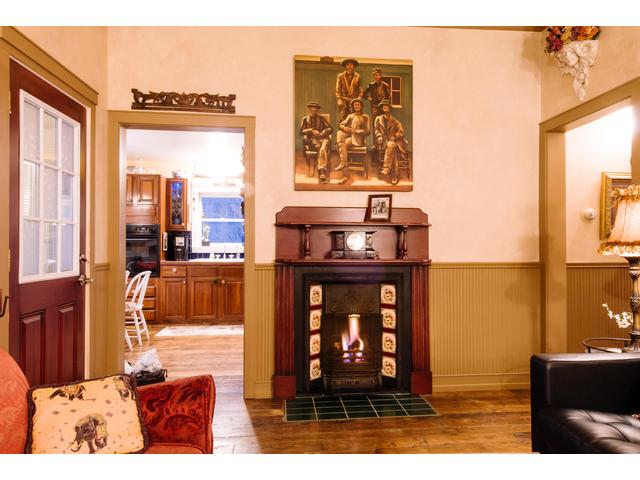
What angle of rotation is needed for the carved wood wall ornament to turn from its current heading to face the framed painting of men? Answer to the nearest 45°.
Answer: approximately 90° to its left

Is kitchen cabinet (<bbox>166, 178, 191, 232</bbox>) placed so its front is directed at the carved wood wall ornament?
yes

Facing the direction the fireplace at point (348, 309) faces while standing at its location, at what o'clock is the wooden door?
The wooden door is roughly at 2 o'clock from the fireplace.

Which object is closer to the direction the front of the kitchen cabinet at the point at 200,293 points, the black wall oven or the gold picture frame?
the gold picture frame

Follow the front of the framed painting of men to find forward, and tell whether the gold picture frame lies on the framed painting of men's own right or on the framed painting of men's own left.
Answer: on the framed painting of men's own left

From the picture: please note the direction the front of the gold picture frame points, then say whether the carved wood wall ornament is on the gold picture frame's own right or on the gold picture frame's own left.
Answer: on the gold picture frame's own right

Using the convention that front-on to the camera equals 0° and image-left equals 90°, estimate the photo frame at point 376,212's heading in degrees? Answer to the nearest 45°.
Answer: approximately 0°

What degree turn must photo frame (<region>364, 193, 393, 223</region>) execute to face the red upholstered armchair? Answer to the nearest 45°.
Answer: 0° — it already faces it
